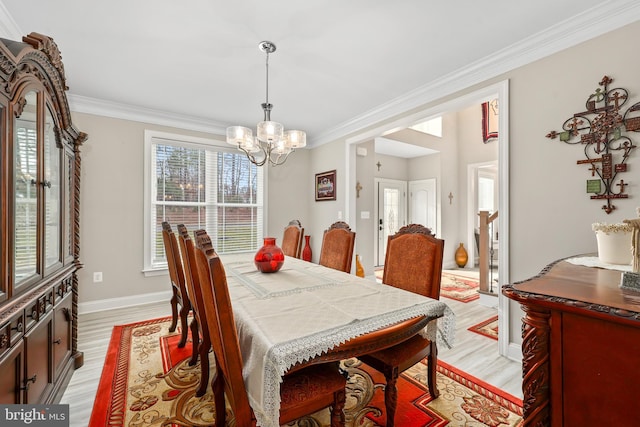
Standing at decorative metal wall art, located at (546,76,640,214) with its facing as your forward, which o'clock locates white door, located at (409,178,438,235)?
The white door is roughly at 3 o'clock from the decorative metal wall art.

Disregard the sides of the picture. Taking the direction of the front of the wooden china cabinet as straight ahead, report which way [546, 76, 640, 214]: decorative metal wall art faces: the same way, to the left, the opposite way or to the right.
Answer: the opposite way

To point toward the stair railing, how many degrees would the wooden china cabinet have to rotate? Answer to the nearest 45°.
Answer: approximately 45° to its left

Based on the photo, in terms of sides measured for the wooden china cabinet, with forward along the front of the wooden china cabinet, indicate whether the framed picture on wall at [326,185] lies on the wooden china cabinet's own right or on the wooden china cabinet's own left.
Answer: on the wooden china cabinet's own left

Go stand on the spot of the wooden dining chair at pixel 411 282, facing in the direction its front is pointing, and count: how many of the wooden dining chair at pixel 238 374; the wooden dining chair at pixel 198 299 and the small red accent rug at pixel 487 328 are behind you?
1

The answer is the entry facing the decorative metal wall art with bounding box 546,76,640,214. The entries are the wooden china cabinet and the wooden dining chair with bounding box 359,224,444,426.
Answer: the wooden china cabinet

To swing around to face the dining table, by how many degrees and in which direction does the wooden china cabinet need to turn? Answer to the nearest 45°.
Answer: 0° — it already faces it

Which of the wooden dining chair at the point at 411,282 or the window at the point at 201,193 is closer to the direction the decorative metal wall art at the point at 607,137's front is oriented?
the wooden dining chair

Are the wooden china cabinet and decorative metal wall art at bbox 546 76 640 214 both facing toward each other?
yes
